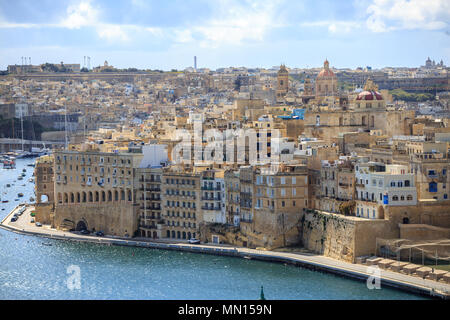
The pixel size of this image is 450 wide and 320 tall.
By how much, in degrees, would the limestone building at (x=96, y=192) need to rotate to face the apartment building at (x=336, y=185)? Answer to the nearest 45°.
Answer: approximately 45° to its left

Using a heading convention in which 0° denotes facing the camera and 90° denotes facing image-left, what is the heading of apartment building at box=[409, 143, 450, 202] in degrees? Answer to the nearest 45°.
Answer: approximately 0°

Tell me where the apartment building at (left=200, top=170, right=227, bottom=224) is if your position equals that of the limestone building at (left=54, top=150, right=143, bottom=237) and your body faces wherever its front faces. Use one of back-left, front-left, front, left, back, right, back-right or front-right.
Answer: front-left

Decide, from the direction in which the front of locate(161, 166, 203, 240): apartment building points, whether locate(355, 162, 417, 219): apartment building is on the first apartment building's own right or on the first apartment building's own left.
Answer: on the first apartment building's own left

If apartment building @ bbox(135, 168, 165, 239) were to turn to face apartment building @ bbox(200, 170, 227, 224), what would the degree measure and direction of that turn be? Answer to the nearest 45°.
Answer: approximately 45° to its left

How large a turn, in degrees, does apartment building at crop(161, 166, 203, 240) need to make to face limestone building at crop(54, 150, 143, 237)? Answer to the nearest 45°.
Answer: approximately 135° to its right

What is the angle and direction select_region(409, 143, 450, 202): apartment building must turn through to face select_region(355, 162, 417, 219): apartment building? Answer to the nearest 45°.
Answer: approximately 45° to its right
